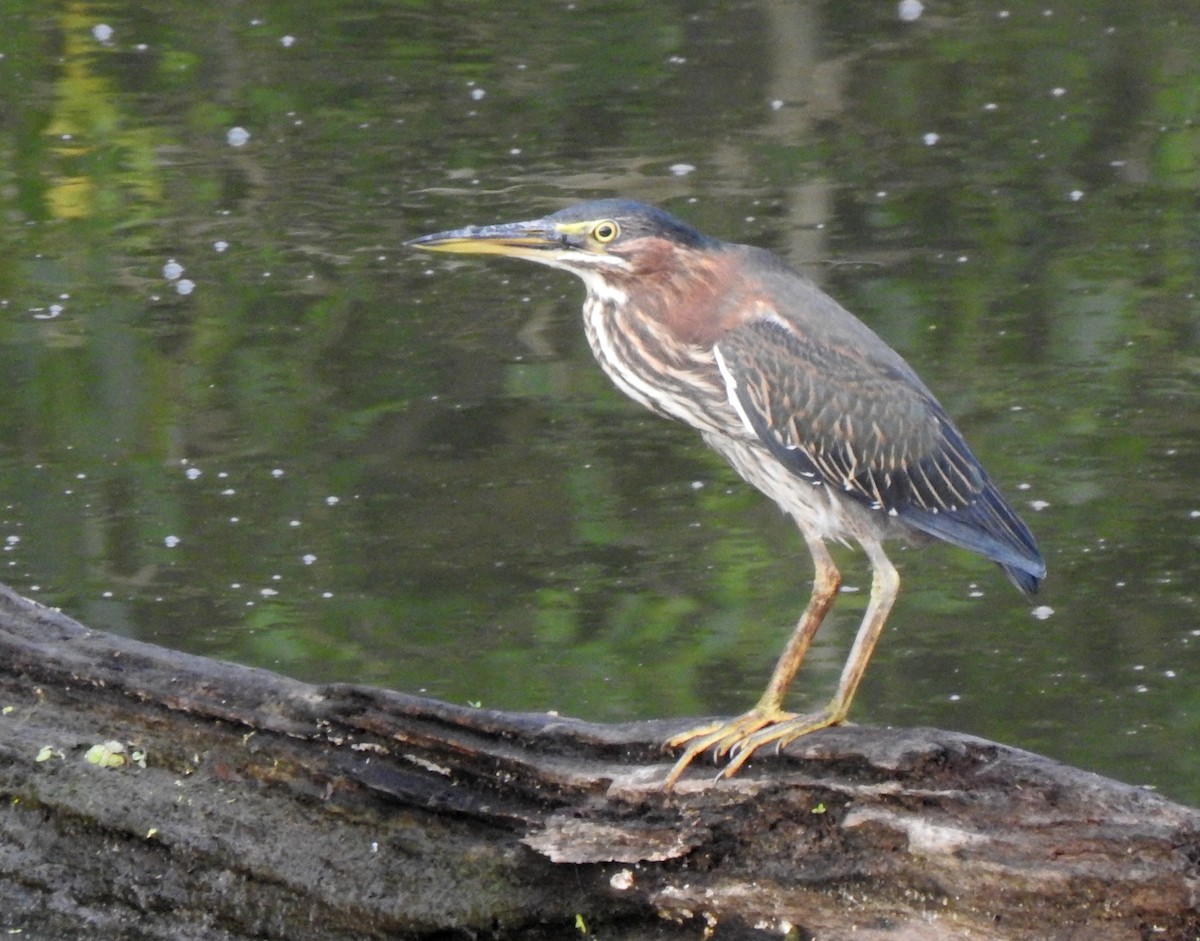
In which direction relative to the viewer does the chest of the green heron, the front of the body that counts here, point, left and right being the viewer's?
facing to the left of the viewer
